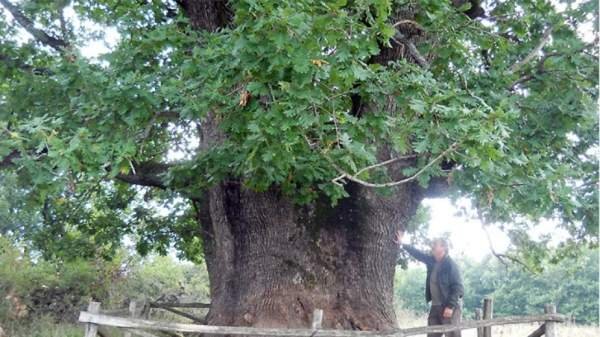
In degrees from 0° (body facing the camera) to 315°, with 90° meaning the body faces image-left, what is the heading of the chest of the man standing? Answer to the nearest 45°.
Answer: approximately 45°

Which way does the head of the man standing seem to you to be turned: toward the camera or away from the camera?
toward the camera
